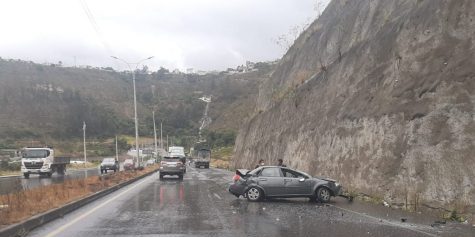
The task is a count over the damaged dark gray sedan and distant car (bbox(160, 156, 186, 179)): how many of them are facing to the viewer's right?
1

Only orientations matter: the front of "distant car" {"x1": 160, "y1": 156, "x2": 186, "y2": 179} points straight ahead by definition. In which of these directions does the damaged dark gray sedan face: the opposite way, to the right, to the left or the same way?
to the right

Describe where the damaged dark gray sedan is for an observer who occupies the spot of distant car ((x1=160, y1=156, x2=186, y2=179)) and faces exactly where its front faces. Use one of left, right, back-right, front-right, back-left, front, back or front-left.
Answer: back

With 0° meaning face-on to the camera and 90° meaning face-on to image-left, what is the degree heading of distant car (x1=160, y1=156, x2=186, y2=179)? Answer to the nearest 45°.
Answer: approximately 180°

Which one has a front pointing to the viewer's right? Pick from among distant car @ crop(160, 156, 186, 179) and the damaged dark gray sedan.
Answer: the damaged dark gray sedan

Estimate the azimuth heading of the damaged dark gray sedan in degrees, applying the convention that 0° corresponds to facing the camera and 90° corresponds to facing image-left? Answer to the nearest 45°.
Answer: approximately 270°

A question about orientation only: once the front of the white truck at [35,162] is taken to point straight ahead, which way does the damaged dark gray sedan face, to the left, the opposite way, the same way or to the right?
to the left

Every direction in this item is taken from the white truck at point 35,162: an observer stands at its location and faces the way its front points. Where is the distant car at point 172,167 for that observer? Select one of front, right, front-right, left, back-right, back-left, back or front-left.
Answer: left

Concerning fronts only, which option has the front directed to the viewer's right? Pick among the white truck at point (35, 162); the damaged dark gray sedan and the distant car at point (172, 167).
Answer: the damaged dark gray sedan

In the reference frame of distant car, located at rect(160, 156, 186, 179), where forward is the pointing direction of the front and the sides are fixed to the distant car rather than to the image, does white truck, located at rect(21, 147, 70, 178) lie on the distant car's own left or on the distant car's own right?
on the distant car's own left

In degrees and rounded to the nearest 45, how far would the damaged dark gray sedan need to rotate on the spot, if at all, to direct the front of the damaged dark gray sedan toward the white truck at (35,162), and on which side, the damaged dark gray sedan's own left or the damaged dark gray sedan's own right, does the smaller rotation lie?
approximately 135° to the damaged dark gray sedan's own left

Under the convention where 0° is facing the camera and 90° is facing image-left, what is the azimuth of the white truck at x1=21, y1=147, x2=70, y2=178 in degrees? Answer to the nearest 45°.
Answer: approximately 45°

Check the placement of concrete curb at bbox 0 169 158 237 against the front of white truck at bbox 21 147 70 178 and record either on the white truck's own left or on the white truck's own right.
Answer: on the white truck's own left

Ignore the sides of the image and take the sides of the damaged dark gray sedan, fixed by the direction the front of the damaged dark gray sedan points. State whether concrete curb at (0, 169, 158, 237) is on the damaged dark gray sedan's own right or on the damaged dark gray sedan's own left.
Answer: on the damaged dark gray sedan's own right

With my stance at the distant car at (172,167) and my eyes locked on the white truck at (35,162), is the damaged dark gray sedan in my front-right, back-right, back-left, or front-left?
back-left
